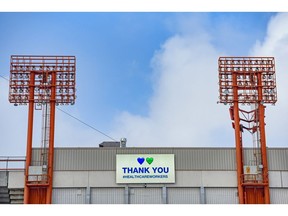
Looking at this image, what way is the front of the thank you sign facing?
toward the camera

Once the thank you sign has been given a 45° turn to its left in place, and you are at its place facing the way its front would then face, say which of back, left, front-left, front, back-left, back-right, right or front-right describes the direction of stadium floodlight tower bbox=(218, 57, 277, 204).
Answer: front-left

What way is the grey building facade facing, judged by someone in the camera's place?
facing the viewer
